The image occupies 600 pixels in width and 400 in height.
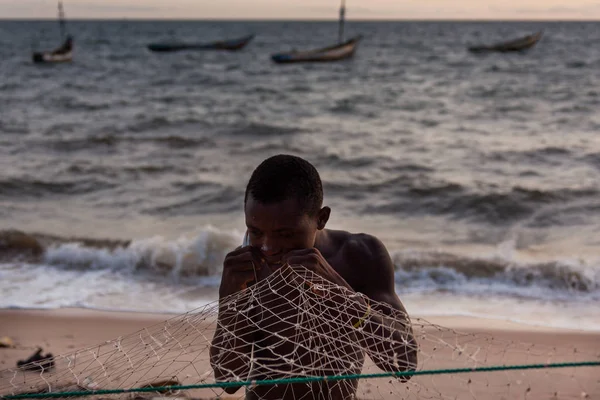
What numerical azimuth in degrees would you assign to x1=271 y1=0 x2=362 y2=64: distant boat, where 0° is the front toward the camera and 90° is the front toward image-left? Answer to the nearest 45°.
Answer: approximately 270°

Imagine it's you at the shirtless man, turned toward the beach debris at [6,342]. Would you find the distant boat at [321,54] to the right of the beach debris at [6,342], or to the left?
right

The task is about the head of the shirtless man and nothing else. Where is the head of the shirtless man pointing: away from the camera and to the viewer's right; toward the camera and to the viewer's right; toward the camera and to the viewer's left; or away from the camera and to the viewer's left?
toward the camera and to the viewer's left

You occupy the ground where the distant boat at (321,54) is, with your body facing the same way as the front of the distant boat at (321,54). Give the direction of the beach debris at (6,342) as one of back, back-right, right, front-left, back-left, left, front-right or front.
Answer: right

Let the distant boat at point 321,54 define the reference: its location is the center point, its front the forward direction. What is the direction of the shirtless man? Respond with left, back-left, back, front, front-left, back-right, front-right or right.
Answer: right
